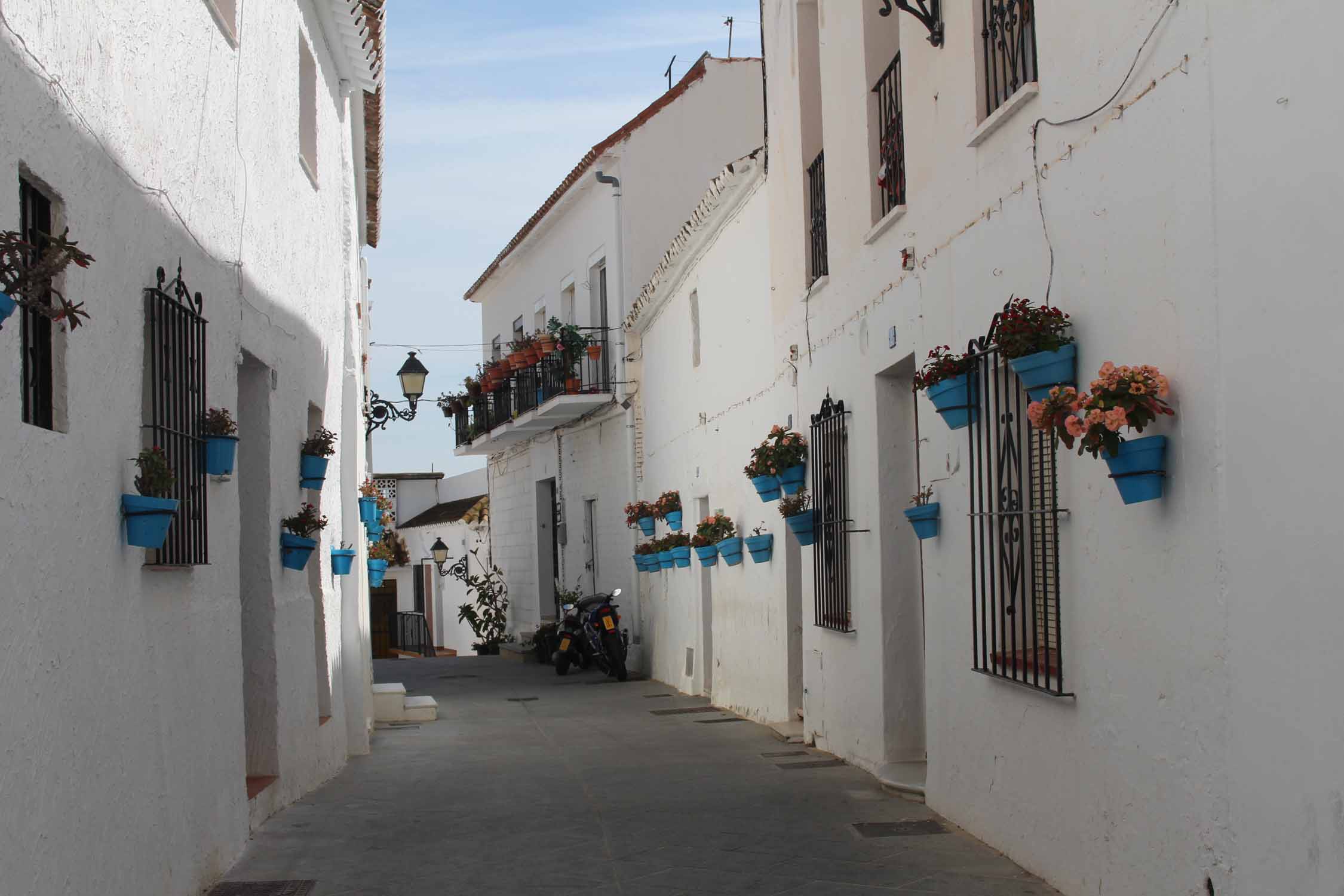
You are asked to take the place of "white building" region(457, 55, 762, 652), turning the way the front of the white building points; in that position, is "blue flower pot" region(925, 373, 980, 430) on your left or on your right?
on your left

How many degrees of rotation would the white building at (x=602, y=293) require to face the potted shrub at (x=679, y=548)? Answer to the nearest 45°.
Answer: approximately 45° to its left

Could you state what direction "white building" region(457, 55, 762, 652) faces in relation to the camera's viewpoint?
facing the viewer and to the left of the viewer

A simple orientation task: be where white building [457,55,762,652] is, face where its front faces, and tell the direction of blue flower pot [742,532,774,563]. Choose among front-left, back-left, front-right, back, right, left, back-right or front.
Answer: front-left

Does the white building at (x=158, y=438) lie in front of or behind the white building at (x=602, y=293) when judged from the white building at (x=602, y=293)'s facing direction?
in front

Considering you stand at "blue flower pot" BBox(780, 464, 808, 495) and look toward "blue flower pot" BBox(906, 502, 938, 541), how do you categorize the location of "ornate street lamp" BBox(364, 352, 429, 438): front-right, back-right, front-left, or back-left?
back-right

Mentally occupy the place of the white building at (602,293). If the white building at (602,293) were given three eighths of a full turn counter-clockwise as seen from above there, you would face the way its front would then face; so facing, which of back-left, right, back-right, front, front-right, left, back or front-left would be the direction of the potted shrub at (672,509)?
right

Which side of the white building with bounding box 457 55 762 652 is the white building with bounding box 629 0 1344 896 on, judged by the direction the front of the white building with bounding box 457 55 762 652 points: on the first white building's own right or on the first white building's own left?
on the first white building's own left

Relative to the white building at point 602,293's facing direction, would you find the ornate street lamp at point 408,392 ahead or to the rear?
ahead

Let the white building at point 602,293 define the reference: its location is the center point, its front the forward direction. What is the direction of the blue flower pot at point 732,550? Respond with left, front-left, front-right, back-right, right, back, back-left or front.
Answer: front-left
